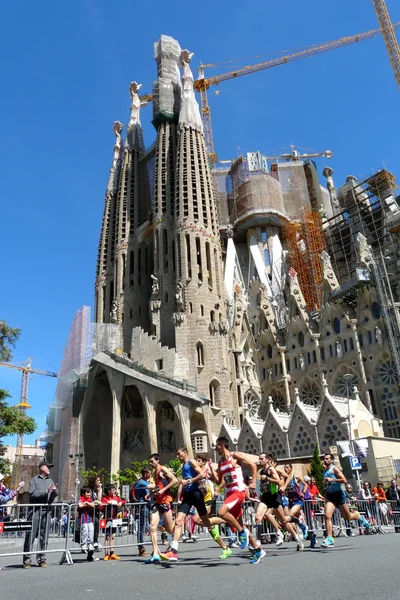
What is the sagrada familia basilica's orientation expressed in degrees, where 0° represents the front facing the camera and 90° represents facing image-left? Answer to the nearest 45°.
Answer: approximately 45°

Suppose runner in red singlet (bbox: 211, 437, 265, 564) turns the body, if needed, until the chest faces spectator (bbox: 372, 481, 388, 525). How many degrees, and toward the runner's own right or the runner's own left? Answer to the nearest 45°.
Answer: approximately 180°

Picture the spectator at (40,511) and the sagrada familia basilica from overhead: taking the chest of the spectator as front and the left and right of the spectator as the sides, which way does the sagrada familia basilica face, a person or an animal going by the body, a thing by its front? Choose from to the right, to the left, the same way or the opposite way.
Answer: to the right

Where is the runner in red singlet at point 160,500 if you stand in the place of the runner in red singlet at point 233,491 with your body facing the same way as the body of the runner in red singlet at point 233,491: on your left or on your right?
on your right

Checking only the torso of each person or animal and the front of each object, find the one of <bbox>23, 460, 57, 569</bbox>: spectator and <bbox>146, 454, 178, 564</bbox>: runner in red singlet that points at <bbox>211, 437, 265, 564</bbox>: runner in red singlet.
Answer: the spectator

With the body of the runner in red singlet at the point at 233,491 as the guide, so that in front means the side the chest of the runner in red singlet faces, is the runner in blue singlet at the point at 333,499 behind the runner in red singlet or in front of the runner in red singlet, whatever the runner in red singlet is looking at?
behind

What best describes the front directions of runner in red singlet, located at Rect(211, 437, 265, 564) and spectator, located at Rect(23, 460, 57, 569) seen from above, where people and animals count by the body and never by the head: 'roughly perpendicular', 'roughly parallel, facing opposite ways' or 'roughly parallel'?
roughly perpendicular

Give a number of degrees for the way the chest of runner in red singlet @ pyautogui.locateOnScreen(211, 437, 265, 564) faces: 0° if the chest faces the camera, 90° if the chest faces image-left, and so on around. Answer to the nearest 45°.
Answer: approximately 45°

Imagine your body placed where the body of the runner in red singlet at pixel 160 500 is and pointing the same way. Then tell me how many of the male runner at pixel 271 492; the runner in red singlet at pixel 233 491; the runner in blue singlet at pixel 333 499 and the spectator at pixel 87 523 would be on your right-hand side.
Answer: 1
